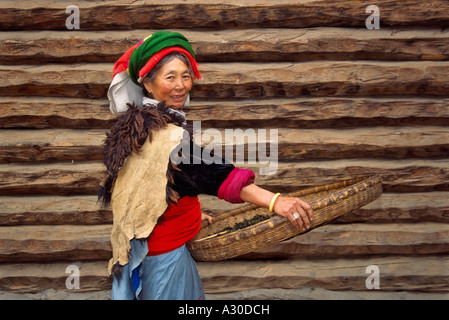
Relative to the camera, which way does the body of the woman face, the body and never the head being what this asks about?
to the viewer's right
